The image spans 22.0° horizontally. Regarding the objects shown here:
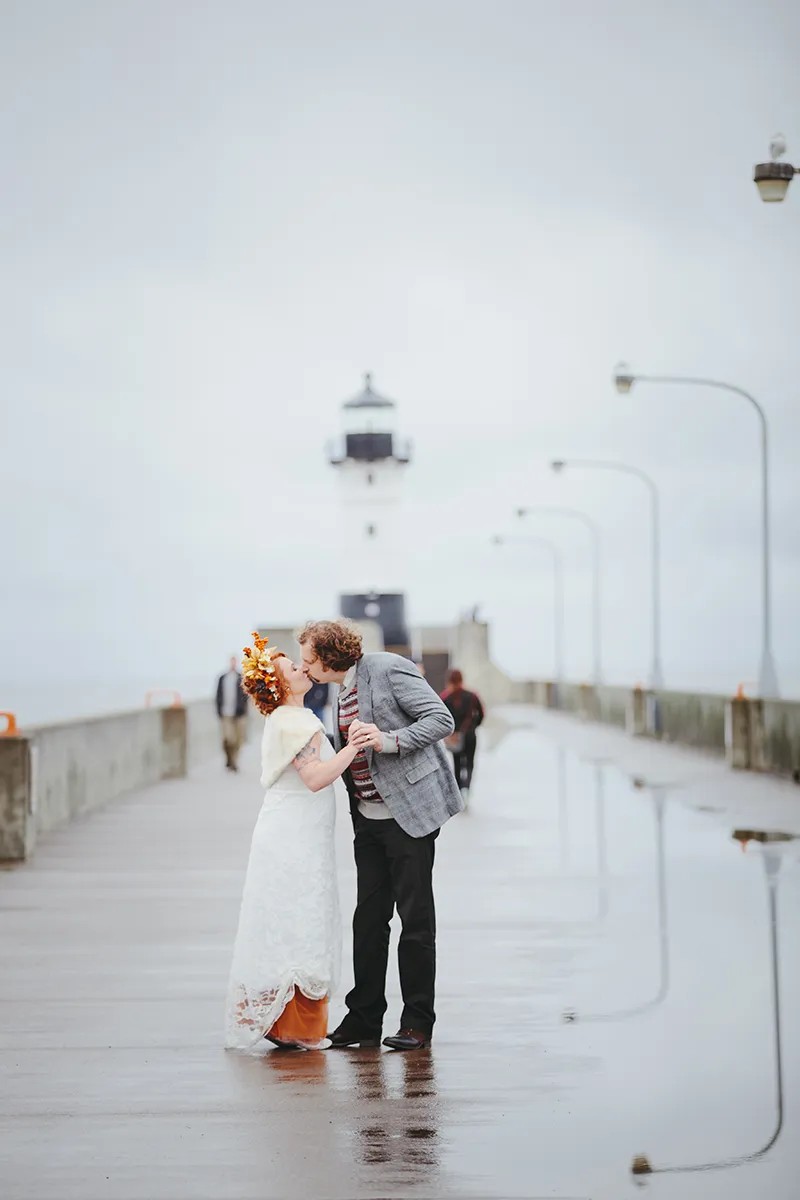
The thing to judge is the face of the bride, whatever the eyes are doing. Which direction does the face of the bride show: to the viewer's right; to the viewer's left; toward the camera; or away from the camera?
to the viewer's right

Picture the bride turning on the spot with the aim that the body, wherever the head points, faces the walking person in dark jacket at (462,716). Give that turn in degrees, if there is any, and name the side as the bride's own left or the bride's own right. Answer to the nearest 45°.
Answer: approximately 90° to the bride's own left

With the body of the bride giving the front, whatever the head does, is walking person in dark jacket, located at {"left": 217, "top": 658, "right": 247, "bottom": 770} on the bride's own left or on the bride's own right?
on the bride's own left

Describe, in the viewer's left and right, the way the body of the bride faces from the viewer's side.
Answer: facing to the right of the viewer
